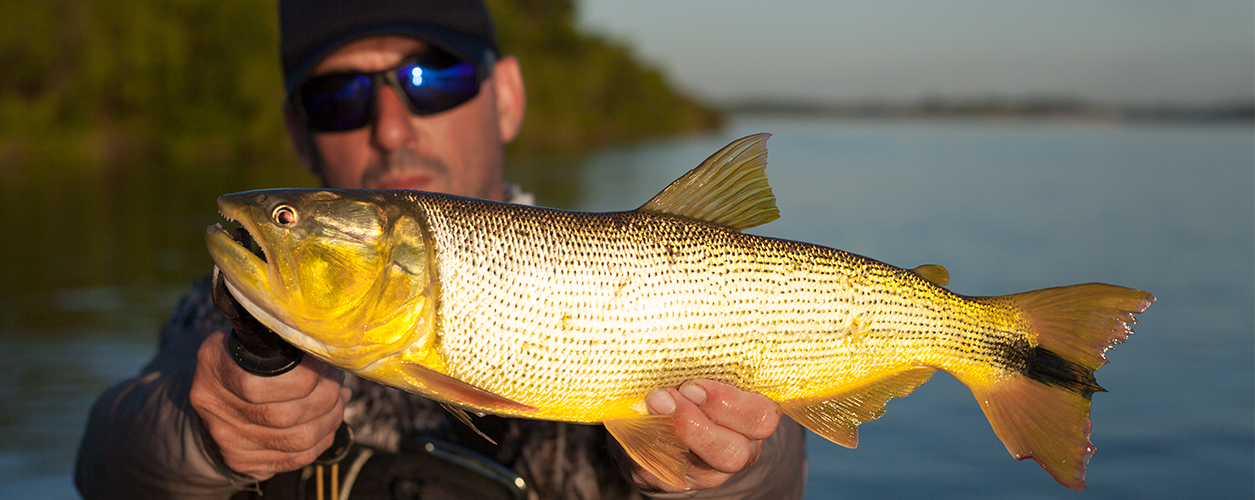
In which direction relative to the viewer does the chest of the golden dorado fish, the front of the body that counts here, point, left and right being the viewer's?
facing to the left of the viewer

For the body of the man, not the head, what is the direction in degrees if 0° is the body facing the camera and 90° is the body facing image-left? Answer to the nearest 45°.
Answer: approximately 0°
